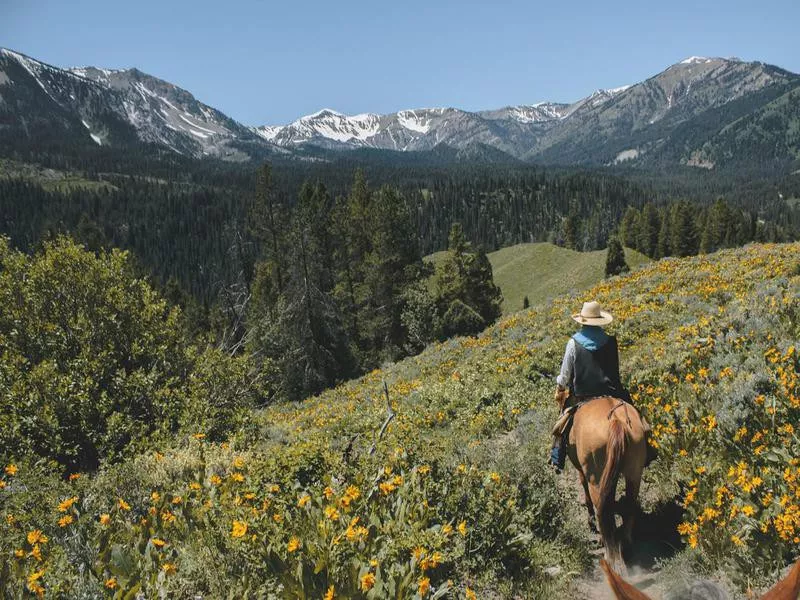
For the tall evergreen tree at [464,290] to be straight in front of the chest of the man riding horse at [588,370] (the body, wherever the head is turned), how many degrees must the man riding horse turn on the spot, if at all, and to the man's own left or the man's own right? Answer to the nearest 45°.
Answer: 0° — they already face it

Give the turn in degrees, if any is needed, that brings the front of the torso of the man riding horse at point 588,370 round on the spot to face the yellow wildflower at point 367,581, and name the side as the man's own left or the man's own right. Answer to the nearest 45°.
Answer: approximately 180°

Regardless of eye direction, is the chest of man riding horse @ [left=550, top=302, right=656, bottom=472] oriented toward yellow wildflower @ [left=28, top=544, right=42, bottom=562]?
no

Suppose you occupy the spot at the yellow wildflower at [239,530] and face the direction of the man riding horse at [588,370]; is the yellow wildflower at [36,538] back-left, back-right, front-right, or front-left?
back-left

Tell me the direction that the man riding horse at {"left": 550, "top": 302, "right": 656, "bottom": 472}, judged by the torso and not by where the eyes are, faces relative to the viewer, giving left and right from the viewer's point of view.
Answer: facing away from the viewer

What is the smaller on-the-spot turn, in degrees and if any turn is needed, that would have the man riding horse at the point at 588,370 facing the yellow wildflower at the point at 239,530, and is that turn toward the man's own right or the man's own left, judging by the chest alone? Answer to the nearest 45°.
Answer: approximately 135° to the man's own left

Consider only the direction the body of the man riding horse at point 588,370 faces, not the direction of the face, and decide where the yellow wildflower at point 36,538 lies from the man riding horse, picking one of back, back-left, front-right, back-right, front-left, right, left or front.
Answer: back-left

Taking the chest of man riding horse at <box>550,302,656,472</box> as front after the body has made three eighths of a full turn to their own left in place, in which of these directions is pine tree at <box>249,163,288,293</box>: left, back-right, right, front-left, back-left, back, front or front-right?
right

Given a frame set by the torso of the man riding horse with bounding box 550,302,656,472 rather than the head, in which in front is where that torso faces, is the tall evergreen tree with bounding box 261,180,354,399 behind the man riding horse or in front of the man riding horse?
in front

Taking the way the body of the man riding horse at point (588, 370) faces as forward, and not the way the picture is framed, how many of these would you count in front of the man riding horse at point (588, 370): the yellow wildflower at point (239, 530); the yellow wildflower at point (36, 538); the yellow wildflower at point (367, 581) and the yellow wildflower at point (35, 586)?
0
